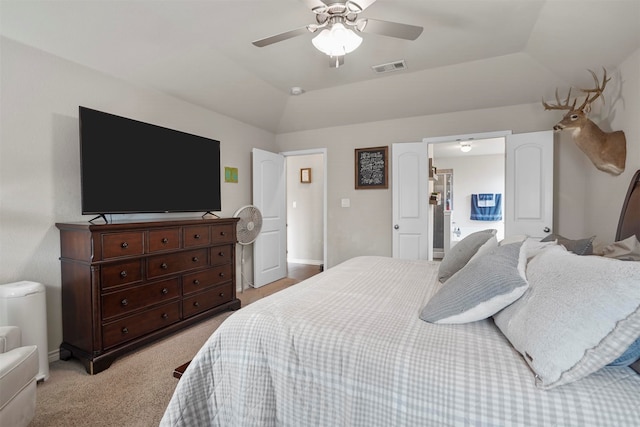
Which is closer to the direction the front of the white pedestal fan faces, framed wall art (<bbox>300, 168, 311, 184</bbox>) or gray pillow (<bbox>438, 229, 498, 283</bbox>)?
the gray pillow

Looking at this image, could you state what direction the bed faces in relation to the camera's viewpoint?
facing to the left of the viewer

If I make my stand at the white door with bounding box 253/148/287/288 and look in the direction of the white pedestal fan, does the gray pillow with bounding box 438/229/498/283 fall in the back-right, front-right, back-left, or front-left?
front-left

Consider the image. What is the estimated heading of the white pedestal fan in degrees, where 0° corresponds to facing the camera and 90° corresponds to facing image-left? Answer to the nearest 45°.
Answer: approximately 315°

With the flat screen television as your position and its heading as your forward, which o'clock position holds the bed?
The bed is roughly at 1 o'clock from the flat screen television.

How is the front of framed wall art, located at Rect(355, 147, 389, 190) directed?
toward the camera

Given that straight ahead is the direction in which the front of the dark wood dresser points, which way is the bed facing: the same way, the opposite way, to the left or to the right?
the opposite way

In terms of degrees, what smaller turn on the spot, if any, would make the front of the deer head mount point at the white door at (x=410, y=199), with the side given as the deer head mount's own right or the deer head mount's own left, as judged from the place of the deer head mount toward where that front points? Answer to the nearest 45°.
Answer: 0° — it already faces it

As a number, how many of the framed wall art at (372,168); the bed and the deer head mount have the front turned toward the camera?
1

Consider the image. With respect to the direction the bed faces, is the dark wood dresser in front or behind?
in front

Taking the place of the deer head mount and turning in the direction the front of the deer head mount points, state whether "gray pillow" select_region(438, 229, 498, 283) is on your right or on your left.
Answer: on your left

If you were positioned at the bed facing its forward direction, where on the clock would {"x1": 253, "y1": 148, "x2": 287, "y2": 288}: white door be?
The white door is roughly at 2 o'clock from the bed.

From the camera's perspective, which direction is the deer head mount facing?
to the viewer's left

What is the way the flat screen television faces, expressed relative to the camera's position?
facing the viewer and to the right of the viewer

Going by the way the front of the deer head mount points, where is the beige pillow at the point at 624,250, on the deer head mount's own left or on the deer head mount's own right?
on the deer head mount's own left

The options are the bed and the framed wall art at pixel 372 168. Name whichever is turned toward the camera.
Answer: the framed wall art

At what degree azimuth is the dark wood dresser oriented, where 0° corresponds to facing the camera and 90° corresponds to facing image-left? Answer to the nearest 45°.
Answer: approximately 315°
